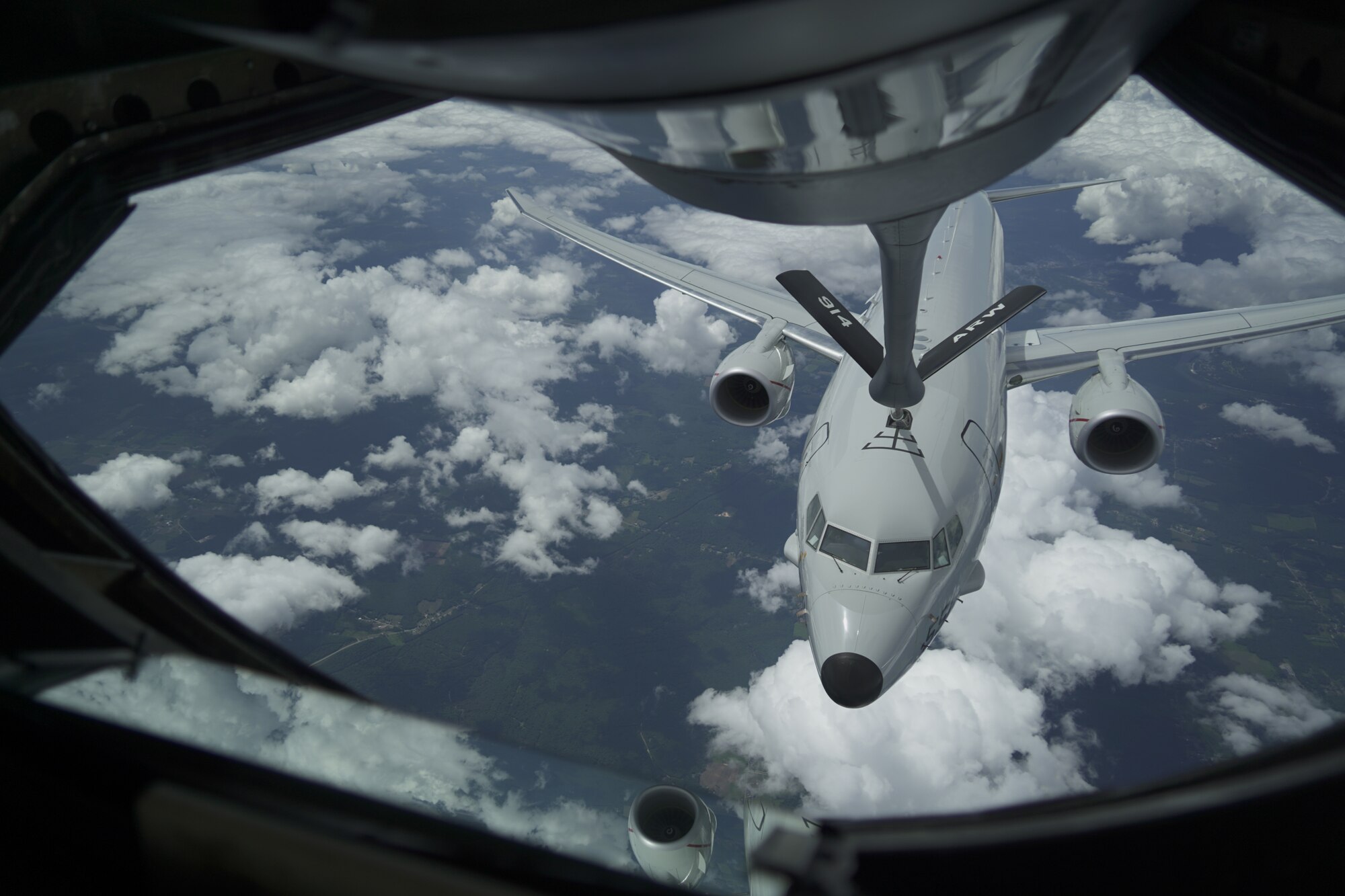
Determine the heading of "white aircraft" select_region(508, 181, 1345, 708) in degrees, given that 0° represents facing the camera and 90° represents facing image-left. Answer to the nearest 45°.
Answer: approximately 0°
